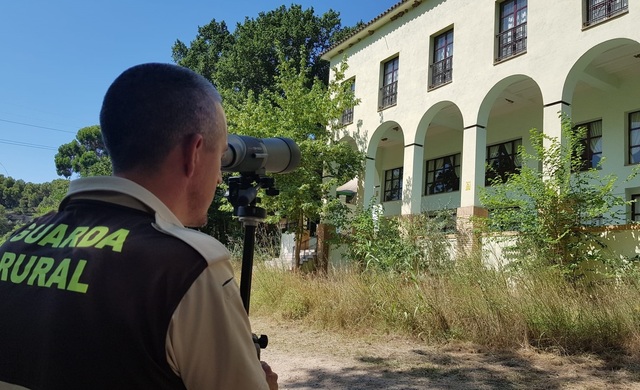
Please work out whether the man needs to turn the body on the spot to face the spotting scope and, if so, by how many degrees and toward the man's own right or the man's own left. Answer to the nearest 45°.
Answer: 0° — they already face it

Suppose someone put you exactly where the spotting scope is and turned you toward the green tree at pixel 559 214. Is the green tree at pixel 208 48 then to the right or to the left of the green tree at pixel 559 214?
left

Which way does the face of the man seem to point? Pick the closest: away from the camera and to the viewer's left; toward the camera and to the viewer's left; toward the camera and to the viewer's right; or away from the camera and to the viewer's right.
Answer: away from the camera and to the viewer's right

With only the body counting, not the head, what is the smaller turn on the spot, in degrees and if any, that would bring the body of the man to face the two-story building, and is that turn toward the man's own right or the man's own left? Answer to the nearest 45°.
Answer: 0° — they already face it

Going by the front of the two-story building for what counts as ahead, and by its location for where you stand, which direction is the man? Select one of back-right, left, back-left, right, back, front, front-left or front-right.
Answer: front-left

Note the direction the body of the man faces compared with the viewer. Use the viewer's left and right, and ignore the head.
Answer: facing away from the viewer and to the right of the viewer
